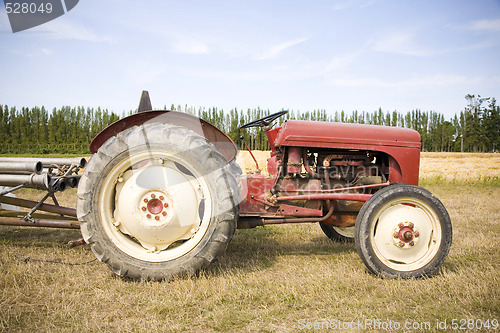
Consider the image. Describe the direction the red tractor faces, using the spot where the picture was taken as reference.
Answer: facing to the right of the viewer
